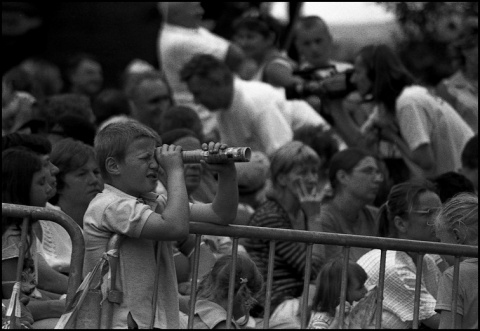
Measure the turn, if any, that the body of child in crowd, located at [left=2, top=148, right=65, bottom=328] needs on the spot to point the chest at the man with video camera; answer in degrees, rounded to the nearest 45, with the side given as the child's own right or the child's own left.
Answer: approximately 45° to the child's own left

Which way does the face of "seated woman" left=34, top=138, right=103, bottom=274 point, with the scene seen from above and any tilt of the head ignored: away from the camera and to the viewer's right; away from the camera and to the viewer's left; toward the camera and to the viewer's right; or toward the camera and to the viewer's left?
toward the camera and to the viewer's right

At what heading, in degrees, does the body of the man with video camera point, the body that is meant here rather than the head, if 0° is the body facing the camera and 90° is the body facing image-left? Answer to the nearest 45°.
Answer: approximately 0°

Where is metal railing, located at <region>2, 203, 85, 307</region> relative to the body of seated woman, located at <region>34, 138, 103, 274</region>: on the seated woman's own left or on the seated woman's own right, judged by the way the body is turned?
on the seated woman's own right
